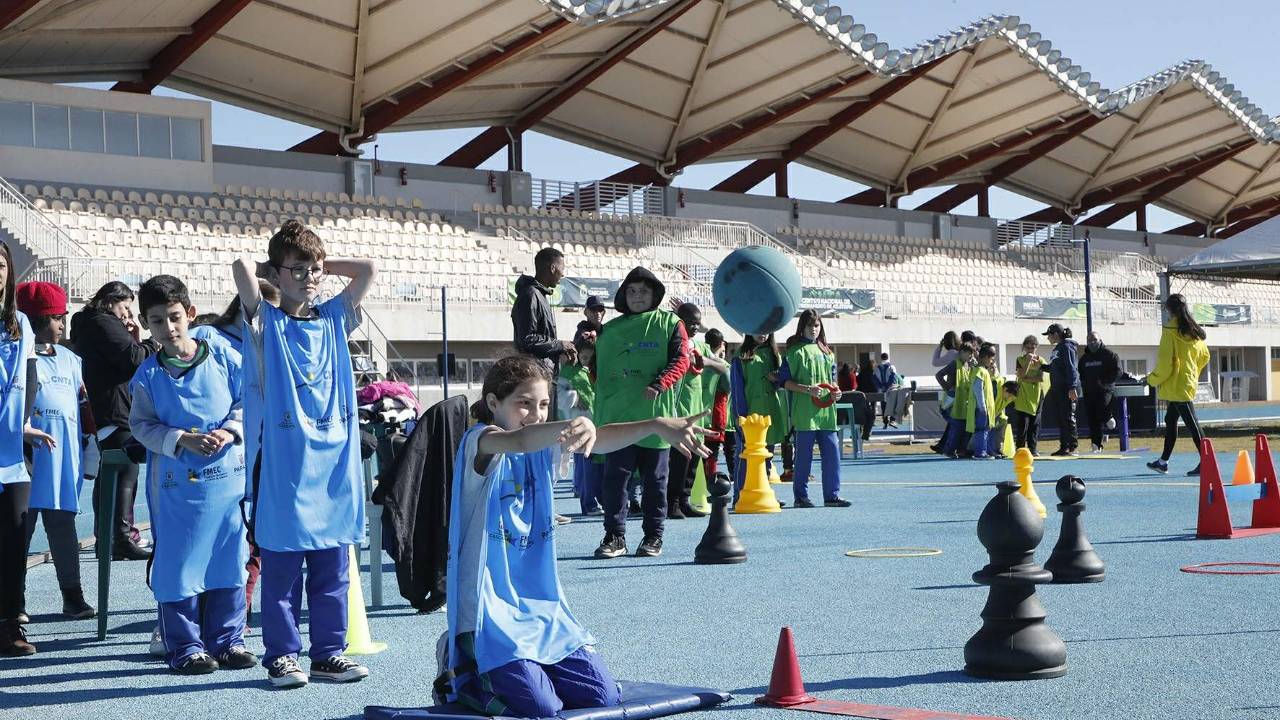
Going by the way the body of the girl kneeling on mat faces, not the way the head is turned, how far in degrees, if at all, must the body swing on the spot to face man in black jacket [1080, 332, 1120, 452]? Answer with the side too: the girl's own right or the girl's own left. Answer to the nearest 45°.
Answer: approximately 90° to the girl's own left

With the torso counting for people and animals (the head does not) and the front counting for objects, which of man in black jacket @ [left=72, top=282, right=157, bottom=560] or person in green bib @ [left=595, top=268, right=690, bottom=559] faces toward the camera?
the person in green bib

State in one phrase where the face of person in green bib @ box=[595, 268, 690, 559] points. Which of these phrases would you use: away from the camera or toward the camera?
toward the camera

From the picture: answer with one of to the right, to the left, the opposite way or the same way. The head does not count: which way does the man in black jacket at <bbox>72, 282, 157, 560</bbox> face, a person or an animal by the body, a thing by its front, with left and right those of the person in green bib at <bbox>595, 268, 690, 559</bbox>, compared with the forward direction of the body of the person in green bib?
to the left

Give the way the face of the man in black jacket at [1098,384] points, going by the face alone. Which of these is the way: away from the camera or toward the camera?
toward the camera

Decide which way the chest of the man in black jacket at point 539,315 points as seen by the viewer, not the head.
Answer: to the viewer's right

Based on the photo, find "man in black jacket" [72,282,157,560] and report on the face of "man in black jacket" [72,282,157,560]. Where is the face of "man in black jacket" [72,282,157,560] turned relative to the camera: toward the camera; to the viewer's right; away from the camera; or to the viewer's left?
to the viewer's right

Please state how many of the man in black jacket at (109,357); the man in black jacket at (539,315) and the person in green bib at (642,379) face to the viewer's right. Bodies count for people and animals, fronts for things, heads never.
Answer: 2

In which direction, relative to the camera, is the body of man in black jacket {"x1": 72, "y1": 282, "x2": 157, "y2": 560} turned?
to the viewer's right

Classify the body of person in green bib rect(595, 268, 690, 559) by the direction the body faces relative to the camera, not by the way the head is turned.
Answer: toward the camera
